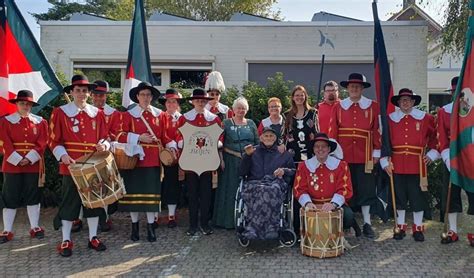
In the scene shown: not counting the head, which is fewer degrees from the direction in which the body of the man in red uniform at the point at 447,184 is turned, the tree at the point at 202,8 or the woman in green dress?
the woman in green dress

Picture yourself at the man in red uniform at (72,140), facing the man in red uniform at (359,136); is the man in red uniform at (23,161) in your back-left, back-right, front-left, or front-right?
back-left

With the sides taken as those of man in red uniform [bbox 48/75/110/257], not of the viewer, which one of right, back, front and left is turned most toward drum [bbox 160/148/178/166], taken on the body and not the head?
left

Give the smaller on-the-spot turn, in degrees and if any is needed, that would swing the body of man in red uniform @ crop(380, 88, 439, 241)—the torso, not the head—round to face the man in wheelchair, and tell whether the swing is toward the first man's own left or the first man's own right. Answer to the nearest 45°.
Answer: approximately 45° to the first man's own right

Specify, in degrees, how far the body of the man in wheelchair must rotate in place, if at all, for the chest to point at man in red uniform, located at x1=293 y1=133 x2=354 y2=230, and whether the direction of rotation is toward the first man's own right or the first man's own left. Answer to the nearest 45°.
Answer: approximately 90° to the first man's own left

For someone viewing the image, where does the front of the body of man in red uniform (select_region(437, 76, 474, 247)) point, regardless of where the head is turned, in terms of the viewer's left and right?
facing the viewer and to the left of the viewer

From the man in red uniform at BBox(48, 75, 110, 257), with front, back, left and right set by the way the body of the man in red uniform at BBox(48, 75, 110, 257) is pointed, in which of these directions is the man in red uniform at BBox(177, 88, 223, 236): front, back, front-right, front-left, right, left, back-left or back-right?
left

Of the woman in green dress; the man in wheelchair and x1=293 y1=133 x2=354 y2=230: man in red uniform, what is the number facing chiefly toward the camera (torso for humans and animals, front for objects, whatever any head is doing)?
3

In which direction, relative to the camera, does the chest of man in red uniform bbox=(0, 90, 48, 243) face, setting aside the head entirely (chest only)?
toward the camera

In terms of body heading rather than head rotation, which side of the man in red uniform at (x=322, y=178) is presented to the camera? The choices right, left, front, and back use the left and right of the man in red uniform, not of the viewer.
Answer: front

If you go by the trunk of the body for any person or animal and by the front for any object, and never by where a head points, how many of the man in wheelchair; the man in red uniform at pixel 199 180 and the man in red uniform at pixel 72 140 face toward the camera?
3
